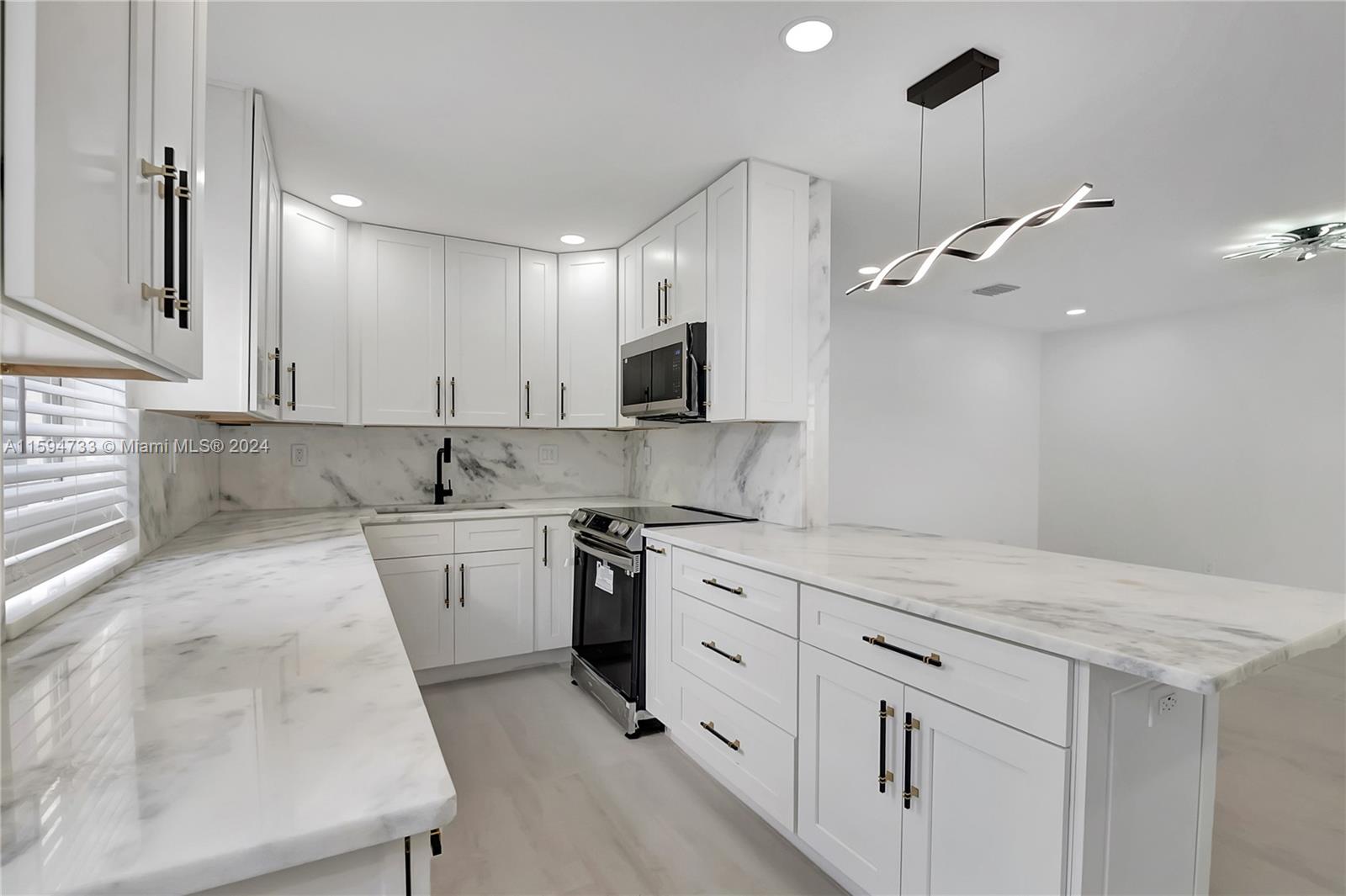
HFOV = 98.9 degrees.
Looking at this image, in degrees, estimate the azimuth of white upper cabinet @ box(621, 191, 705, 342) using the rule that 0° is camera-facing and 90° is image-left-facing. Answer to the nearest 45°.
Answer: approximately 45°

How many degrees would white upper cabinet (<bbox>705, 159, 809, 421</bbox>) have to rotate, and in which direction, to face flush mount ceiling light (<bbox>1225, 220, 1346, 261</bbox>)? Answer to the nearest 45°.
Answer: approximately 135° to its left

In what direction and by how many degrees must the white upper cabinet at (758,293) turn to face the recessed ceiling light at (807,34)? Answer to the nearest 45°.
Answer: approximately 45° to its left

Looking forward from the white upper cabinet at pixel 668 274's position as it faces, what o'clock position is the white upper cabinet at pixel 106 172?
the white upper cabinet at pixel 106 172 is roughly at 11 o'clock from the white upper cabinet at pixel 668 274.

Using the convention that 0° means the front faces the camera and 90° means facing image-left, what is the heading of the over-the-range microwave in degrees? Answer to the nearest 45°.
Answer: approximately 45°
